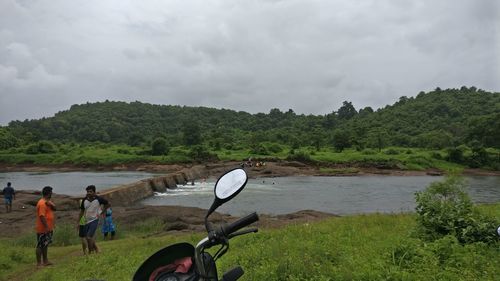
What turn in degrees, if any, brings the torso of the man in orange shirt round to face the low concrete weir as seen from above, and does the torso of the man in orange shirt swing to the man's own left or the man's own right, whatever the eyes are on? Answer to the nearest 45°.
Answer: approximately 135° to the man's own left

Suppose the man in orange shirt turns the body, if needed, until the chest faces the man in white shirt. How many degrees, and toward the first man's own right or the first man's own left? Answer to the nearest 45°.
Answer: approximately 45° to the first man's own left

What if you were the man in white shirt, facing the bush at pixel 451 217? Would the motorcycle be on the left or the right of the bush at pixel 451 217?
right

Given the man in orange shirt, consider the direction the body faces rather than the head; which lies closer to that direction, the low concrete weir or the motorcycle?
the motorcycle

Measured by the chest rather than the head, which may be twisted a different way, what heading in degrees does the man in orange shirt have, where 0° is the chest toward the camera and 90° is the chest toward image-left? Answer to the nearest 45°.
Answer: approximately 315°
